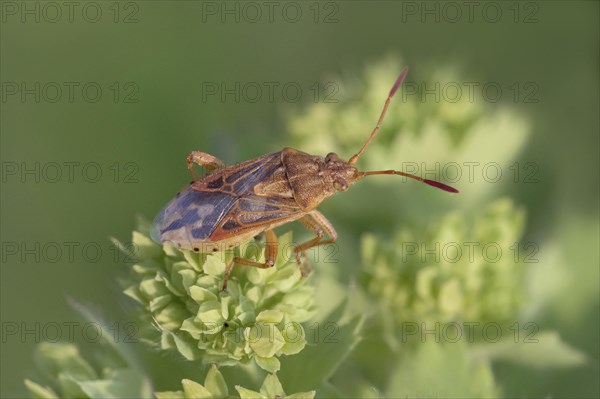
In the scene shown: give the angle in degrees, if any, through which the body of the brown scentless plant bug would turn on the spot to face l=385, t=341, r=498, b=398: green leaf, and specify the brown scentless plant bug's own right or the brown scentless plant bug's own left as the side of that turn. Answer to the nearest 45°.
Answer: approximately 45° to the brown scentless plant bug's own right

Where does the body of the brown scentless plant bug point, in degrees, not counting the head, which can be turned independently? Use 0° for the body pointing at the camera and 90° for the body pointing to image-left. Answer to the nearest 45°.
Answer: approximately 270°

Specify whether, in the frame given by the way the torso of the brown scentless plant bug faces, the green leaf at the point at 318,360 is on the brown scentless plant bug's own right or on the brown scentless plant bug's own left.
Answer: on the brown scentless plant bug's own right

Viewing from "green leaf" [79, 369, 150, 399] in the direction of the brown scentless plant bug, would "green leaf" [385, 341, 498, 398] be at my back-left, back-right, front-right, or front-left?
front-right

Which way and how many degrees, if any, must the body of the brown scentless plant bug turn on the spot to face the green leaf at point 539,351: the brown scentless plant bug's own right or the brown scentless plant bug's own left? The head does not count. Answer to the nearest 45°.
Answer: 0° — it already faces it

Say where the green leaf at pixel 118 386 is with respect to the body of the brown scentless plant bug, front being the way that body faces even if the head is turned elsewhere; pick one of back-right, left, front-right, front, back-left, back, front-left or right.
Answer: back-right
